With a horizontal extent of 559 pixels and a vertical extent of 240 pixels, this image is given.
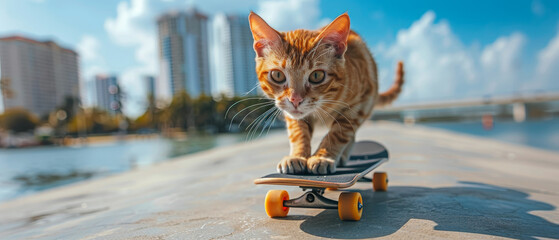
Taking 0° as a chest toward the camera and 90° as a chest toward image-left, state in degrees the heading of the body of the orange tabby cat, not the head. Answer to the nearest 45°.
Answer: approximately 45°

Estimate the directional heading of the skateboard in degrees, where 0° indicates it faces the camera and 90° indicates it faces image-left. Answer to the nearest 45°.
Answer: approximately 45°
